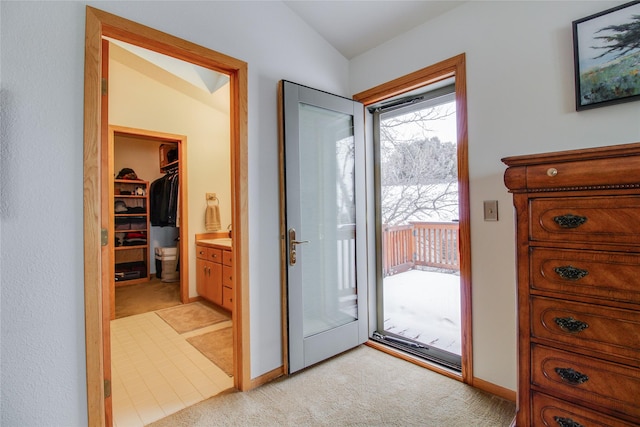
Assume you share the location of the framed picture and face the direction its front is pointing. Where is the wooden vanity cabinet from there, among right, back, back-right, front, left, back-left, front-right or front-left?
front-right

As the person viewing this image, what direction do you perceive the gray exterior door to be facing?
facing the viewer and to the right of the viewer

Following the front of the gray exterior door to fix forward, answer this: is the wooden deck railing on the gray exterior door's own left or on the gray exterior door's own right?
on the gray exterior door's own left

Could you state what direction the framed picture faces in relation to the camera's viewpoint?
facing the viewer and to the left of the viewer

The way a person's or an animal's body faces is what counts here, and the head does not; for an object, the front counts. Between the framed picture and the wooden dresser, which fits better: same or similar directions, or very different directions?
same or similar directions

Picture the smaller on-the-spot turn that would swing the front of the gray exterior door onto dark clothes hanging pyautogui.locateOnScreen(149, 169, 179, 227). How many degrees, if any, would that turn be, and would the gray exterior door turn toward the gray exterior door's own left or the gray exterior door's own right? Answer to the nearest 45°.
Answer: approximately 180°

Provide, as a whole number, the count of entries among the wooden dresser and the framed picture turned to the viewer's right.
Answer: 0

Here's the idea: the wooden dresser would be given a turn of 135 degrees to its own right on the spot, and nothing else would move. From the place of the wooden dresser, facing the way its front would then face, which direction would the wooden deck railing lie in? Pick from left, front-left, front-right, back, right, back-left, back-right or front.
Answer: front-left

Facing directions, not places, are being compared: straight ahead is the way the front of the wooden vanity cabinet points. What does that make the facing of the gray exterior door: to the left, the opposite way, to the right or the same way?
to the left

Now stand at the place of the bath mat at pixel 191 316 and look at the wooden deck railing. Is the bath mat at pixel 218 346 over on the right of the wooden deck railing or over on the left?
right

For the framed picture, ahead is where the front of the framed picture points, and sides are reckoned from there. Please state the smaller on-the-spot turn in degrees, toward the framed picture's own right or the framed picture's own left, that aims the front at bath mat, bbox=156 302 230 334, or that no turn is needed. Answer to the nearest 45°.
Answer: approximately 45° to the framed picture's own right
